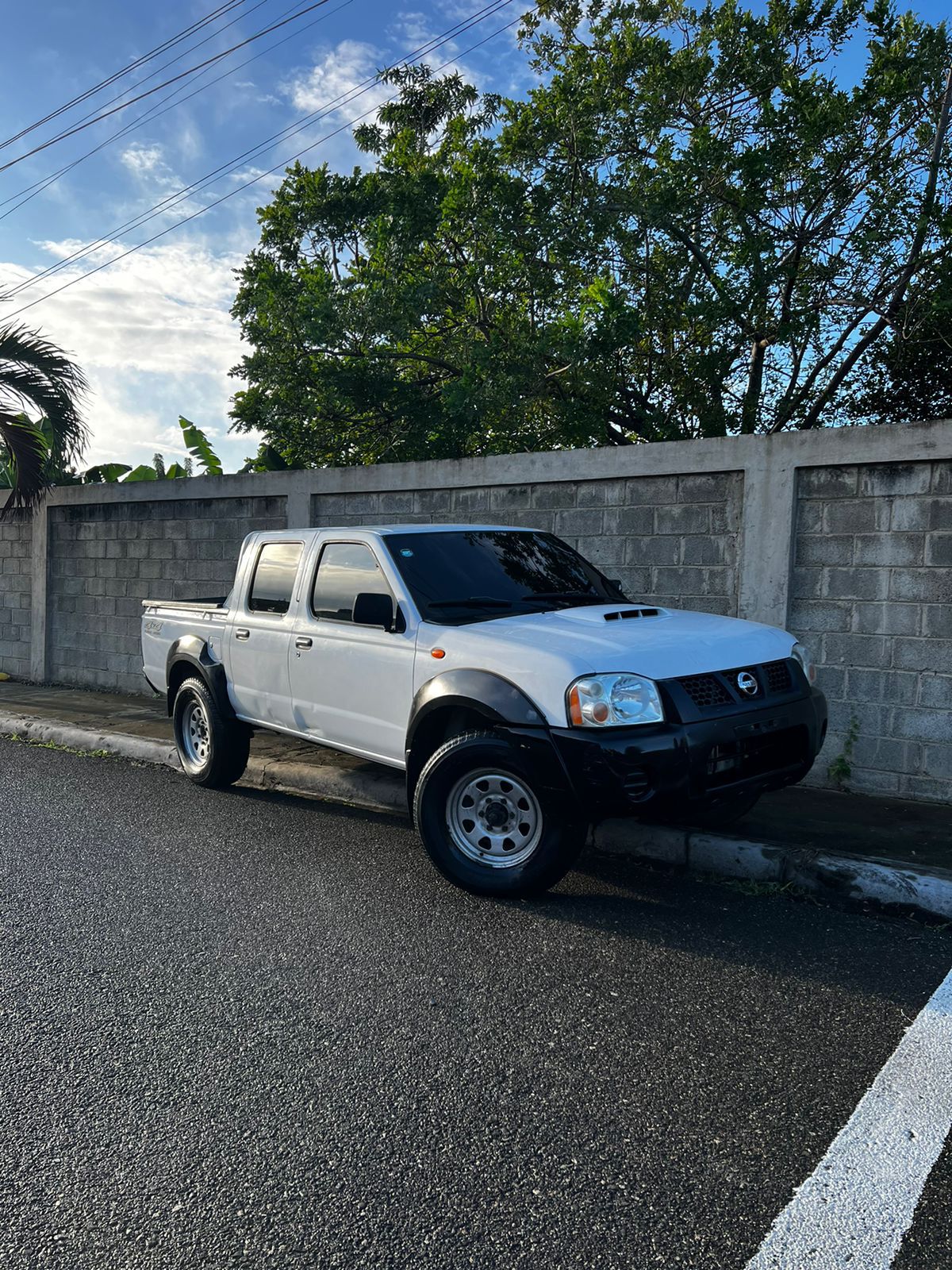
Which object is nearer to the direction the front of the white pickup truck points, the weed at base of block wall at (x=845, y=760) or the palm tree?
the weed at base of block wall

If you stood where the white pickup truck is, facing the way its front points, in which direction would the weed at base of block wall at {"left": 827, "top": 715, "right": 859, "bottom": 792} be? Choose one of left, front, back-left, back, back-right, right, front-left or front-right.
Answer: left

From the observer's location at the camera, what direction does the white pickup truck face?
facing the viewer and to the right of the viewer

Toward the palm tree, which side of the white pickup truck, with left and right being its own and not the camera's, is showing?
back

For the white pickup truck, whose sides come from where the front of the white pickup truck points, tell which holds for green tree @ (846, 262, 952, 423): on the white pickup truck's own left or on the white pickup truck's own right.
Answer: on the white pickup truck's own left

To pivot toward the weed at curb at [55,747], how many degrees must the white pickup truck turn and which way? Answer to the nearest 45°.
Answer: approximately 180°

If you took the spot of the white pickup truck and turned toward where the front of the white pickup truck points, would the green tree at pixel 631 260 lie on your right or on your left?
on your left
